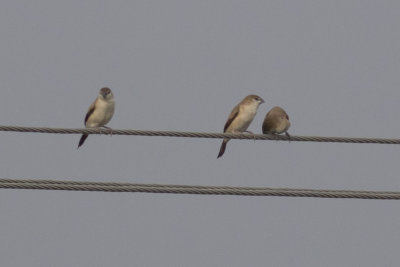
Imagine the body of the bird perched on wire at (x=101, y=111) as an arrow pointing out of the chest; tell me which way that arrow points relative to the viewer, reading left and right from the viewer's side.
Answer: facing the viewer and to the right of the viewer

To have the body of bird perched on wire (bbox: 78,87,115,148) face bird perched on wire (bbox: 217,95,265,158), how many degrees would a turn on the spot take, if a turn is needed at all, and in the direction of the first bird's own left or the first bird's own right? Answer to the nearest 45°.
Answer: approximately 45° to the first bird's own left

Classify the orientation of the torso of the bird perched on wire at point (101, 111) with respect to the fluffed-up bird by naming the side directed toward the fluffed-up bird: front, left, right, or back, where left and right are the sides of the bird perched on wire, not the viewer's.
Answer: left
